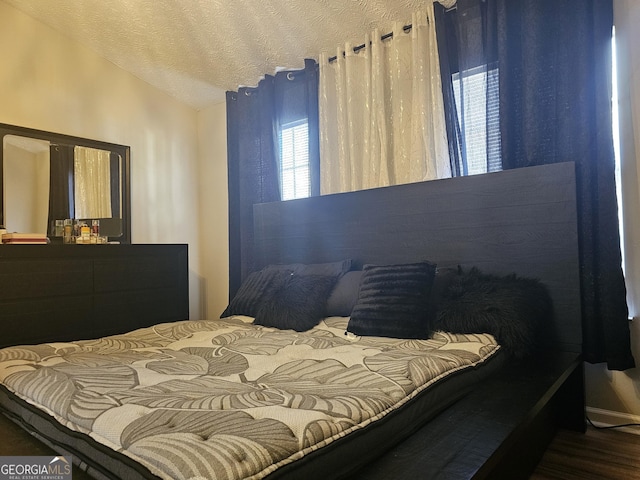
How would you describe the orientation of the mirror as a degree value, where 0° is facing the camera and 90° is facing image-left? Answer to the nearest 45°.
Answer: approximately 315°

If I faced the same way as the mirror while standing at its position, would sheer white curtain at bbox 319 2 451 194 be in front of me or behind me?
in front

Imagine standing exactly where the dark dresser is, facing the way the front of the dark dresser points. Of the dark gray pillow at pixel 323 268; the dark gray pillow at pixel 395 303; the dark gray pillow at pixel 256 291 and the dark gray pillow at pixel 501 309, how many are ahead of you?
4

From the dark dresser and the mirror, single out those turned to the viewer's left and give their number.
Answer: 0

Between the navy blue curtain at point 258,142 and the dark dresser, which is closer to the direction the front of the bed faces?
the dark dresser

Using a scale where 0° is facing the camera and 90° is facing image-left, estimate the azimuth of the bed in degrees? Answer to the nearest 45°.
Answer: approximately 45°

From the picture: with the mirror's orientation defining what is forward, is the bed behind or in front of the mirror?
in front

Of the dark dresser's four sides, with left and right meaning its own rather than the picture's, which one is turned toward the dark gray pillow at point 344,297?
front

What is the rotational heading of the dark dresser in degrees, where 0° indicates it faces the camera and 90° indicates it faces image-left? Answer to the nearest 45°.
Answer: approximately 315°
